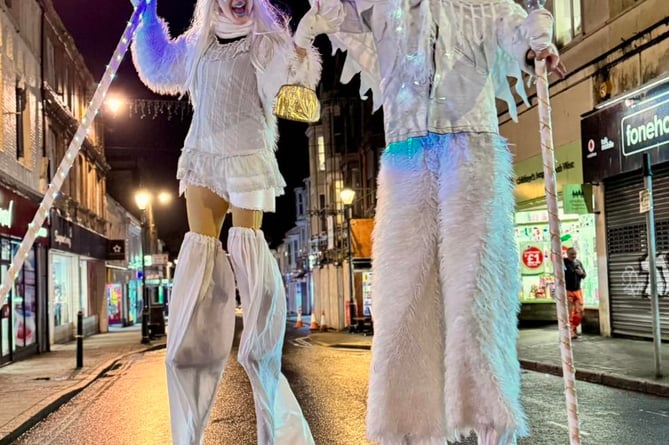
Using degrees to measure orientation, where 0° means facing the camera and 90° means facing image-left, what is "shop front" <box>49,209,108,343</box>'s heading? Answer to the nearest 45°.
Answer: approximately 315°

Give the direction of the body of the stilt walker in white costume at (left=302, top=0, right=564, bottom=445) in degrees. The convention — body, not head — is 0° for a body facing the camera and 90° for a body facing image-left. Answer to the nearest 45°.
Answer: approximately 0°

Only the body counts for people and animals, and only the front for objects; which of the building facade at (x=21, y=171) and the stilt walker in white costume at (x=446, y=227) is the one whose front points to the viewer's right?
the building facade

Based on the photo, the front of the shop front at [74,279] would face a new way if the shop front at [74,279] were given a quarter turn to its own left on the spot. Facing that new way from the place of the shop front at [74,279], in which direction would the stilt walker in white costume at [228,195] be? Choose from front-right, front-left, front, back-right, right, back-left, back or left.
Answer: back-right

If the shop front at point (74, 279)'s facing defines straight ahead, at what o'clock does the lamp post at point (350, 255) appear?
The lamp post is roughly at 11 o'clock from the shop front.

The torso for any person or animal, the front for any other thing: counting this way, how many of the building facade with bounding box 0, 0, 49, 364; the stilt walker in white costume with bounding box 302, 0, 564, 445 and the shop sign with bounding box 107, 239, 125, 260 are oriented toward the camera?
2

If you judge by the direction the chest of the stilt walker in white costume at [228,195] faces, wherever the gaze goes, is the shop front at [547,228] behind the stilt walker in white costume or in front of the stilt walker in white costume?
behind

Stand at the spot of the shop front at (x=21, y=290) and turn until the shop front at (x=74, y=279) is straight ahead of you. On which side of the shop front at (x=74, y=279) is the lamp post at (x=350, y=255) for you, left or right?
right

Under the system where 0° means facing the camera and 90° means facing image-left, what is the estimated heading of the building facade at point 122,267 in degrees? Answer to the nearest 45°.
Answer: approximately 315°

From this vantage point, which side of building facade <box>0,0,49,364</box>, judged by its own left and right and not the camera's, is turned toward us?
right
